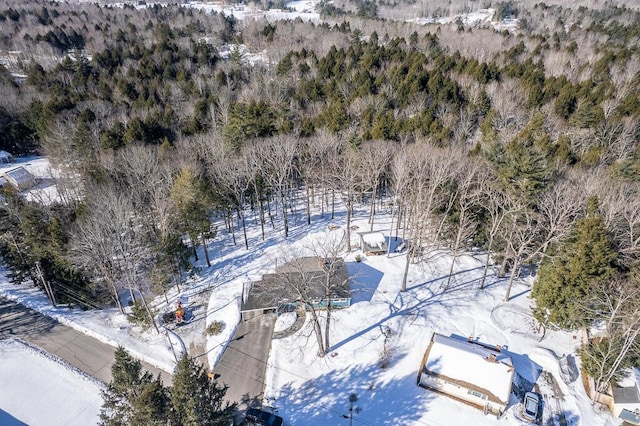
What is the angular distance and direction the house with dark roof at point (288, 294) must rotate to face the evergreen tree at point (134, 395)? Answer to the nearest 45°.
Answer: approximately 45° to its right

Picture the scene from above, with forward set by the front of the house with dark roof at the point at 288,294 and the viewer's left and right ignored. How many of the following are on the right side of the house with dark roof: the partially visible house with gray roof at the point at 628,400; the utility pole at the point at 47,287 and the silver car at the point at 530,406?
1

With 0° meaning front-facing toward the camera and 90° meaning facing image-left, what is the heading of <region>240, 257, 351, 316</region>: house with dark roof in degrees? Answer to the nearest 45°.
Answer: approximately 0°

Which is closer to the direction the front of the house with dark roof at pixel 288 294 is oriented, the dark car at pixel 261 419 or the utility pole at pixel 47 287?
the dark car

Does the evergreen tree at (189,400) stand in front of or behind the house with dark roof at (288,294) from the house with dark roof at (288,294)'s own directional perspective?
in front

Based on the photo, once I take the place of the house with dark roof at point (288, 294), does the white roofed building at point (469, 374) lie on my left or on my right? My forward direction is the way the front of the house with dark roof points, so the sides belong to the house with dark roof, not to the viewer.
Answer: on my left

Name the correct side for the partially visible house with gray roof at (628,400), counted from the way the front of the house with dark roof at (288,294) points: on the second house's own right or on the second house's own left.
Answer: on the second house's own left

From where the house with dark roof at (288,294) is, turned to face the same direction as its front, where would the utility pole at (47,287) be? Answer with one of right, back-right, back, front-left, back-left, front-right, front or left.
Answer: right

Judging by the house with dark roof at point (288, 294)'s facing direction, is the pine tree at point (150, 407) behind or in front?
in front

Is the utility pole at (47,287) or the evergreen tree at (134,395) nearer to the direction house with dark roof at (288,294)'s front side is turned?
the evergreen tree

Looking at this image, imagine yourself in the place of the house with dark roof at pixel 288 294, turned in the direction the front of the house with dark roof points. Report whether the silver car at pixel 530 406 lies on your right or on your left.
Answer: on your left

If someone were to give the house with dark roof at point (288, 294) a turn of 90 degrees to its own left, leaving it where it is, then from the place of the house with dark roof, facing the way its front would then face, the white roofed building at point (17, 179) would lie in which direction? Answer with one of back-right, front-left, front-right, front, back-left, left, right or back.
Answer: back-left

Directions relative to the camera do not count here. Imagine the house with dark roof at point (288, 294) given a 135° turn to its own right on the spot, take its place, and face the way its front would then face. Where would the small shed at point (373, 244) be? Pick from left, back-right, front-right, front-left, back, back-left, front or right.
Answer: right
